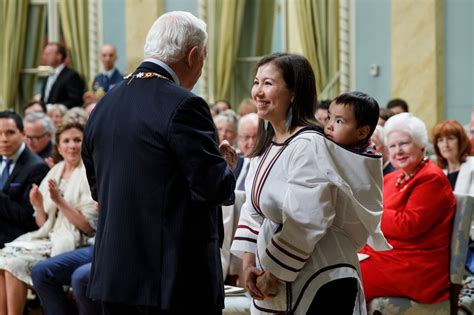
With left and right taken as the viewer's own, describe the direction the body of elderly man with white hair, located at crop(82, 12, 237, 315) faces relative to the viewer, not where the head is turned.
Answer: facing away from the viewer and to the right of the viewer

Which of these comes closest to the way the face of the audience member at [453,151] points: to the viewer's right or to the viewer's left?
to the viewer's left

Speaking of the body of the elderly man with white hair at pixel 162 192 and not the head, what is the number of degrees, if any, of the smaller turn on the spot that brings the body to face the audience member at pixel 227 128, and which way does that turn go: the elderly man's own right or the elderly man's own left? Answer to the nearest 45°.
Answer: approximately 45° to the elderly man's own left

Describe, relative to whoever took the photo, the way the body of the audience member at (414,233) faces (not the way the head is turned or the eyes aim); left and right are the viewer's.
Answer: facing the viewer and to the left of the viewer

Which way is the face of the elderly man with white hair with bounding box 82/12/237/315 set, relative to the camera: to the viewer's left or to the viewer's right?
to the viewer's right

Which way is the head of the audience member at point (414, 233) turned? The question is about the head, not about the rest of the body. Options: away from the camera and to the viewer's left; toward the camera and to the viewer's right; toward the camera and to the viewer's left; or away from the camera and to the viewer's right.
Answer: toward the camera and to the viewer's left

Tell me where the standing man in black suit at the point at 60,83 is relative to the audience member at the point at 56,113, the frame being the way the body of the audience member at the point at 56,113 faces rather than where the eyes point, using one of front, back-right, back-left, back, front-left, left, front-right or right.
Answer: back

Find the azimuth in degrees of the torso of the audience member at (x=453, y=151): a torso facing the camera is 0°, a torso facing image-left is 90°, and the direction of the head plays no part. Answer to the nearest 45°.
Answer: approximately 45°

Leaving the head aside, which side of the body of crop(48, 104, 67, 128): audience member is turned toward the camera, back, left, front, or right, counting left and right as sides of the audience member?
front

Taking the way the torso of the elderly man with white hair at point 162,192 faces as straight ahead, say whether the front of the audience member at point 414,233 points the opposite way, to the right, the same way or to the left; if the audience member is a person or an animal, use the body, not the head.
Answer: the opposite way

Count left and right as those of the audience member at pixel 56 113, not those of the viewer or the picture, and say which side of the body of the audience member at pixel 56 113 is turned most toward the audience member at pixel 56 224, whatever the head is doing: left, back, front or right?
front

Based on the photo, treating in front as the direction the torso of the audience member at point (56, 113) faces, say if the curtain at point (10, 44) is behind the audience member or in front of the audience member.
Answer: behind

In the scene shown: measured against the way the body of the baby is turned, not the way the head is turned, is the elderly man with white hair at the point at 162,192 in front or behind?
in front

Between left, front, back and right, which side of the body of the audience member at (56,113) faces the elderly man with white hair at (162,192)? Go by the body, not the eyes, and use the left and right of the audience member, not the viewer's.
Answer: front

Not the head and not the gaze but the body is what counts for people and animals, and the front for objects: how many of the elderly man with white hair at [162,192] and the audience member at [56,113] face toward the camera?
1
